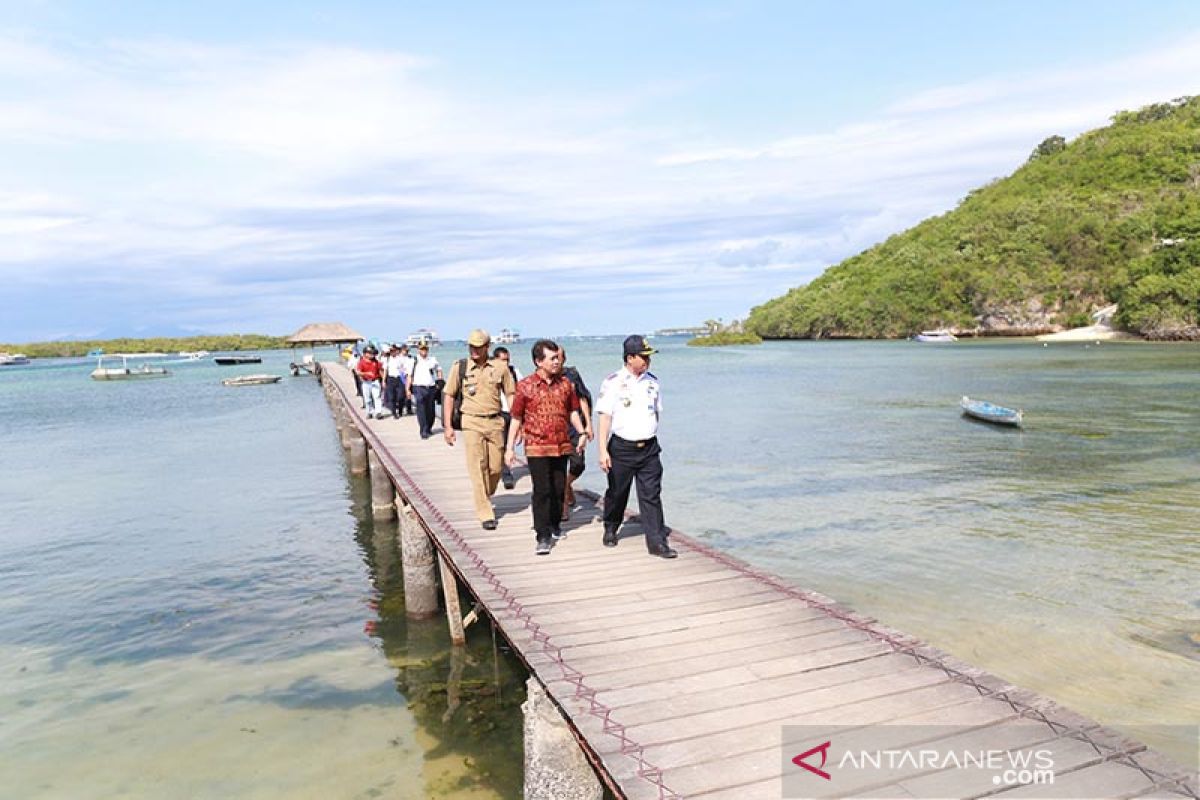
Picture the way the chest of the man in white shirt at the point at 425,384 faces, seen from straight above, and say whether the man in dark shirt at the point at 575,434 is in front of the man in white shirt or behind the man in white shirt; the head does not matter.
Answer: in front

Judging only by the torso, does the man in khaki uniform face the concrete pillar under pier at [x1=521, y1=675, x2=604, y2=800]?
yes

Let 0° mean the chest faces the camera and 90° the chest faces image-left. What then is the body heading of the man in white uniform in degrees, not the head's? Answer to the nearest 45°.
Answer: approximately 315°

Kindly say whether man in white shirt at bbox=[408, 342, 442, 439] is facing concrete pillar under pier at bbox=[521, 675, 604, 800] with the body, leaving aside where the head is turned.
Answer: yes

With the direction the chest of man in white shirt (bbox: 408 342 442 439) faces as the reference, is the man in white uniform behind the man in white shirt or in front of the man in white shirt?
in front

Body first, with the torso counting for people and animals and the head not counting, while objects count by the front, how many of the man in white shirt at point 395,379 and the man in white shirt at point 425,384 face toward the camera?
2

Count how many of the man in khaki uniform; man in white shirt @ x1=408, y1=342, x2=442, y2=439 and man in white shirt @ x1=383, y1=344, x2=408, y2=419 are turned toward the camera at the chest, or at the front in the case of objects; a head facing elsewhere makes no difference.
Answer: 3
